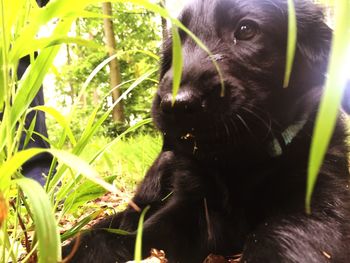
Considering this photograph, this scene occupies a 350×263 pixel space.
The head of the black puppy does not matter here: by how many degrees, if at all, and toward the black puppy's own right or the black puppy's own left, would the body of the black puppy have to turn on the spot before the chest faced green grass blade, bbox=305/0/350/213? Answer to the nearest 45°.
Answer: approximately 45° to the black puppy's own left

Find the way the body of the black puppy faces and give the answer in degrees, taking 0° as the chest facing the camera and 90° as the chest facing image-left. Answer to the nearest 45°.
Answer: approximately 45°
